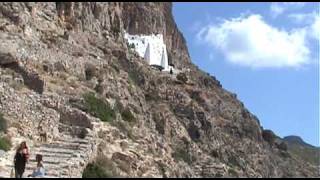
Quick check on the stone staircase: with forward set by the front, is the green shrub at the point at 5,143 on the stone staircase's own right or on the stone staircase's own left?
on the stone staircase's own right

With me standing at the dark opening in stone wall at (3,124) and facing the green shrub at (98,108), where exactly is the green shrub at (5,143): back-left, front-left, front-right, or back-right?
back-right

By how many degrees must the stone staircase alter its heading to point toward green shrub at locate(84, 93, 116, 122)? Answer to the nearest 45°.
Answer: approximately 180°

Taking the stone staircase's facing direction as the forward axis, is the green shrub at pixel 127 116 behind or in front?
behind

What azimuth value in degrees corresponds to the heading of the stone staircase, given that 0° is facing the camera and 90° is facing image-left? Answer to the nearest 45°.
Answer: approximately 0°
